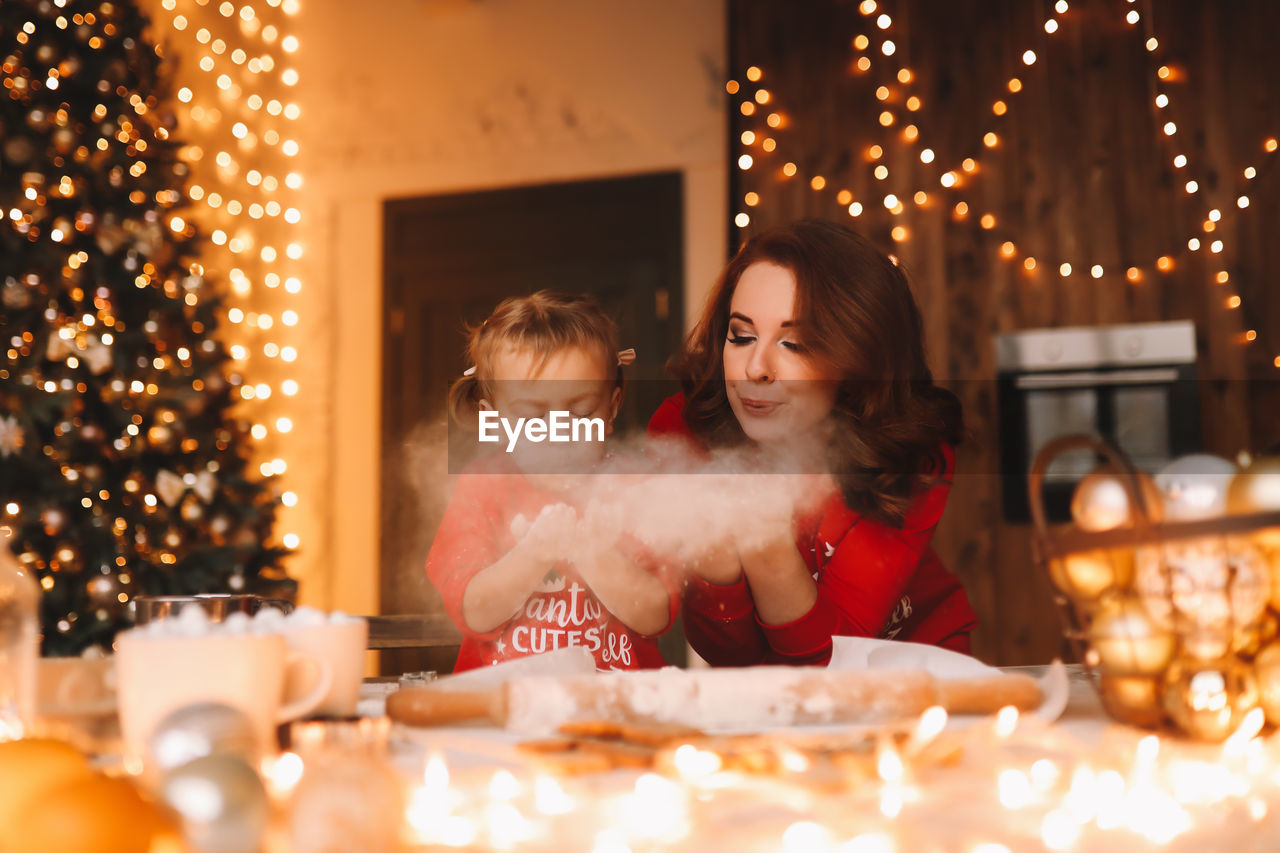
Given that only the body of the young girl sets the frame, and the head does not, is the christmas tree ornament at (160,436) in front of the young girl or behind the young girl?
behind

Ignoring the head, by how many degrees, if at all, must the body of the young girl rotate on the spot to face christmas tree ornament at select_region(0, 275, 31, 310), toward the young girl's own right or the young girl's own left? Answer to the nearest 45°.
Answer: approximately 135° to the young girl's own right

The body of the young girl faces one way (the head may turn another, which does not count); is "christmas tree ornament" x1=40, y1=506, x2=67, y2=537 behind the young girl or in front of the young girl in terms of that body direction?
behind

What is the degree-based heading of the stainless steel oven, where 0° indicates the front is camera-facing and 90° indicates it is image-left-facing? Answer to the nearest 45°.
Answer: approximately 0°

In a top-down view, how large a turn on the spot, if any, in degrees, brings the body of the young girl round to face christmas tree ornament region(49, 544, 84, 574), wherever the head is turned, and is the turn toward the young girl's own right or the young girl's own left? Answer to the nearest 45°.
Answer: approximately 135° to the young girl's own right

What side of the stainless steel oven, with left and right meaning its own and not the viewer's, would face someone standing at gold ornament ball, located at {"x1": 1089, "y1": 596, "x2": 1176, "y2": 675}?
front

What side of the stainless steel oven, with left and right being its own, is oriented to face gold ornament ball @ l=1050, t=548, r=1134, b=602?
front

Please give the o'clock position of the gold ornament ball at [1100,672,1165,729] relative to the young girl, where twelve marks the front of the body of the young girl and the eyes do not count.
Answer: The gold ornament ball is roughly at 11 o'clock from the young girl.

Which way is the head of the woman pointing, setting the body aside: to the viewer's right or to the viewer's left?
to the viewer's left

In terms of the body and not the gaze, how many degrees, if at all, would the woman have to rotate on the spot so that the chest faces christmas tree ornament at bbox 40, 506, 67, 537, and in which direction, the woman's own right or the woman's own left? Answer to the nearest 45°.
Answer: approximately 90° to the woman's own right
